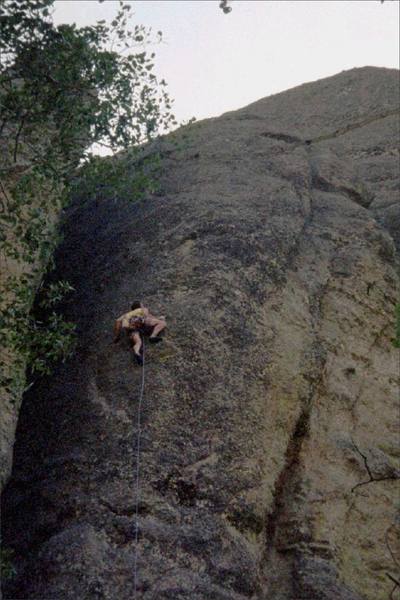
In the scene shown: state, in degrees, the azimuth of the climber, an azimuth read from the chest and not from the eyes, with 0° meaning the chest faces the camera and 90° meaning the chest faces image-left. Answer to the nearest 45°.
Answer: approximately 180°
